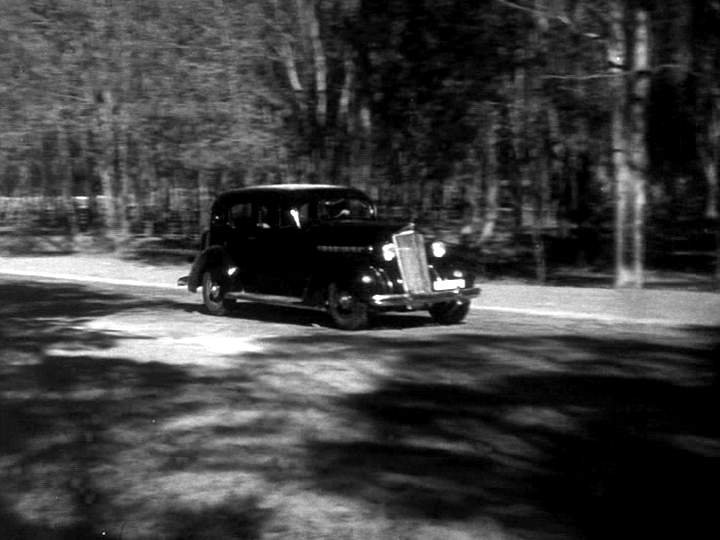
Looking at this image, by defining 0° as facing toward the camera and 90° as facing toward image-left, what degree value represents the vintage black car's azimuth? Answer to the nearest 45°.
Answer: approximately 315°

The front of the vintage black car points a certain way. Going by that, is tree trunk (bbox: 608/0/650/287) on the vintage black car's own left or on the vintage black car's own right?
on the vintage black car's own left
